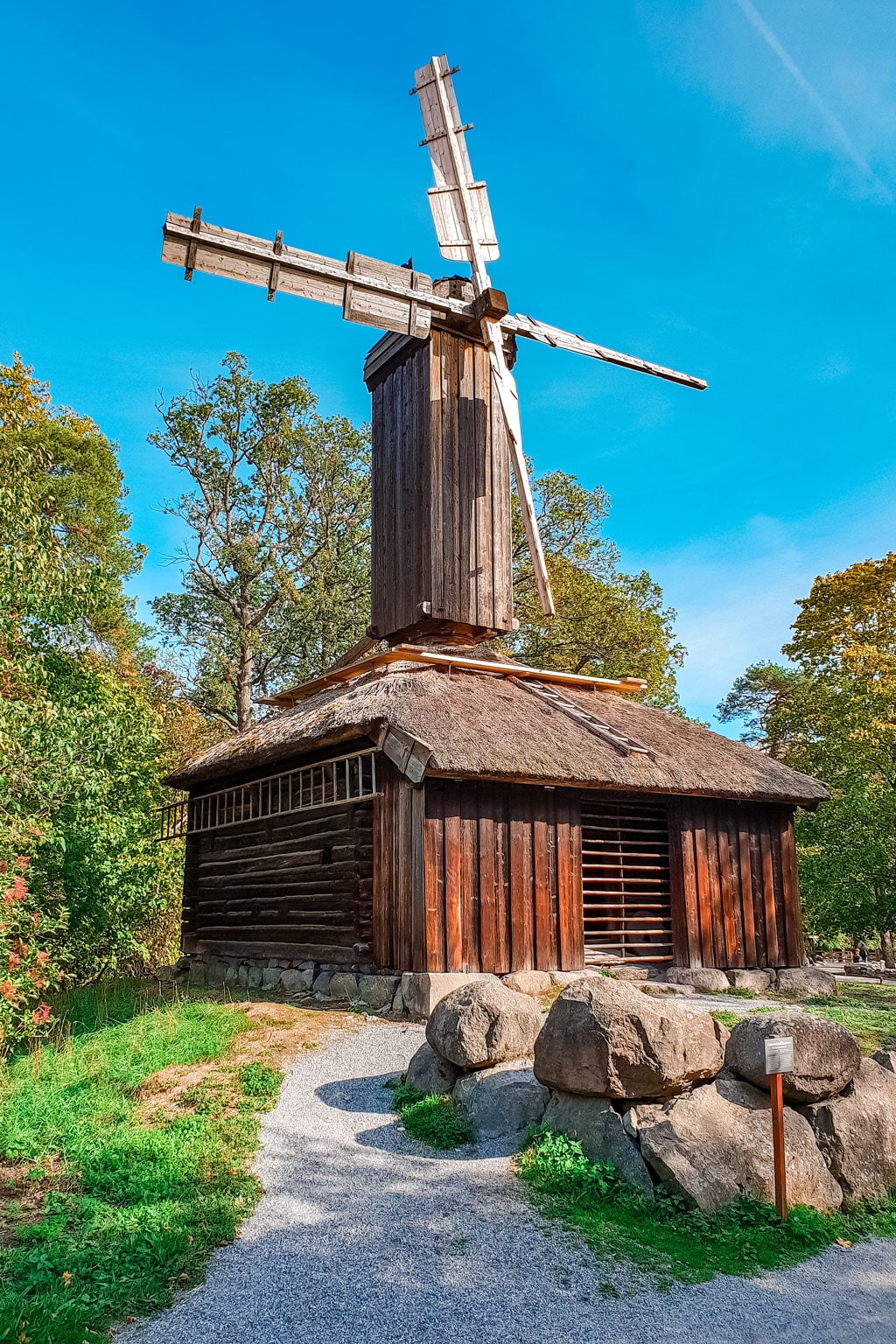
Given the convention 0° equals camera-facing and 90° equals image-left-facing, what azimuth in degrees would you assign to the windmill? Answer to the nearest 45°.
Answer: approximately 315°

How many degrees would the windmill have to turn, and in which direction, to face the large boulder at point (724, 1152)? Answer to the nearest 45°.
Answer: approximately 45° to its right

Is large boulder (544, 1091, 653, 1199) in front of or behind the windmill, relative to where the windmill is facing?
in front

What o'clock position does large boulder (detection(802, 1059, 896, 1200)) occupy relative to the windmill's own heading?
The large boulder is roughly at 1 o'clock from the windmill.
